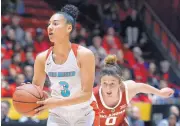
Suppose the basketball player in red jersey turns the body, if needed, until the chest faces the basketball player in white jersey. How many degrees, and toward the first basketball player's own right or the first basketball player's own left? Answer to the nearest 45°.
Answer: approximately 45° to the first basketball player's own right

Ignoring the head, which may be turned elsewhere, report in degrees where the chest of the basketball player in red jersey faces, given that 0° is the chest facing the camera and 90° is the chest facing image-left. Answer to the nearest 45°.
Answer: approximately 0°

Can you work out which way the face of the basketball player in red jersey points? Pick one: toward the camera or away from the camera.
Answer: toward the camera
